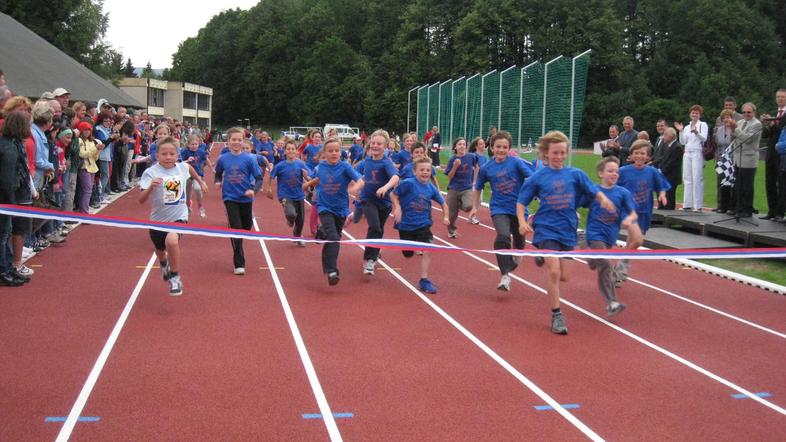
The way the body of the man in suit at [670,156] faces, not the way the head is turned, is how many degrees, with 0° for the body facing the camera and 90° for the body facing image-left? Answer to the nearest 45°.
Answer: approximately 45°

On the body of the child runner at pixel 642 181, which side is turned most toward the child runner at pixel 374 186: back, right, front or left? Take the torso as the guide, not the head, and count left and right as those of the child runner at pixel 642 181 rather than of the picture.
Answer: right

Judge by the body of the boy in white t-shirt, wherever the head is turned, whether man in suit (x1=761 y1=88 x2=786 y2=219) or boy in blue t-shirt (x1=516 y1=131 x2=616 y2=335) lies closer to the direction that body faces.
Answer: the boy in blue t-shirt

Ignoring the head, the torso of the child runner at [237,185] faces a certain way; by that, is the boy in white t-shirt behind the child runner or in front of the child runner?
in front

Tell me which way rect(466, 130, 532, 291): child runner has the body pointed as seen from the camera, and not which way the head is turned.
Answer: toward the camera

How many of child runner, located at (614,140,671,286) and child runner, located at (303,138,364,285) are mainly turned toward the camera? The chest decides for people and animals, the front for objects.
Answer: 2

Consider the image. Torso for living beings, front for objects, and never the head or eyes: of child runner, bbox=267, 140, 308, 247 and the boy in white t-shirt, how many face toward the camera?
2

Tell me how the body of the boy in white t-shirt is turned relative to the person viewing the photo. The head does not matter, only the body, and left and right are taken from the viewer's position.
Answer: facing the viewer

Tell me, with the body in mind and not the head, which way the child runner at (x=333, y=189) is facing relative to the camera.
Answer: toward the camera
